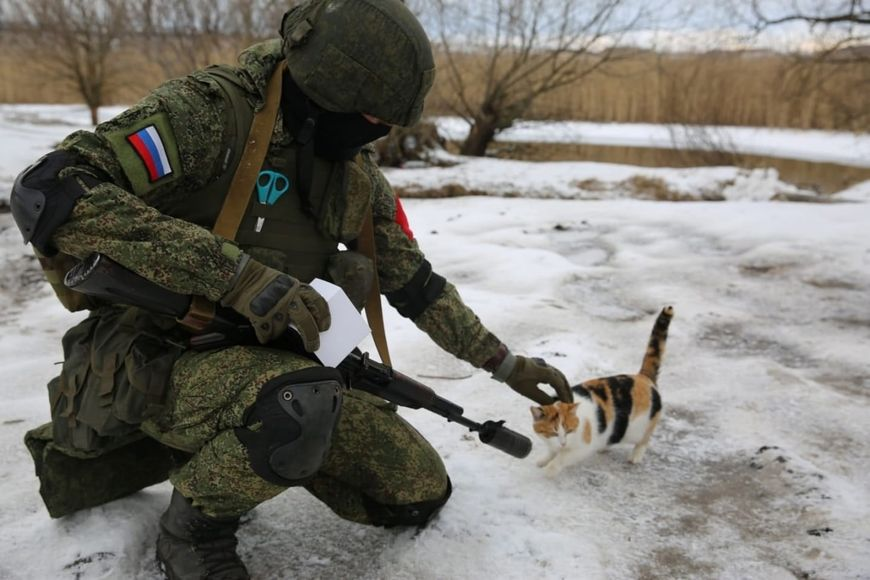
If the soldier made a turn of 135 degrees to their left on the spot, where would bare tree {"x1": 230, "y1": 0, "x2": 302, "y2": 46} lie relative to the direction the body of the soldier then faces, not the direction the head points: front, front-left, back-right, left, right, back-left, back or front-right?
front

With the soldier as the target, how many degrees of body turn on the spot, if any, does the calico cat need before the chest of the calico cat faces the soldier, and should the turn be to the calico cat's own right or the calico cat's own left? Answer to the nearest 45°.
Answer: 0° — it already faces them

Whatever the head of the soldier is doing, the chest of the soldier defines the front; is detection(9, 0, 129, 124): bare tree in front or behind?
behind

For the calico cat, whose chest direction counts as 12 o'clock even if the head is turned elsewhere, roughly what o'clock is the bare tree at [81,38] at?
The bare tree is roughly at 3 o'clock from the calico cat.

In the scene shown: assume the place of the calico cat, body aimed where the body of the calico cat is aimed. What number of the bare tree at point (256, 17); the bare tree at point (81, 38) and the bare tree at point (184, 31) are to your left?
0

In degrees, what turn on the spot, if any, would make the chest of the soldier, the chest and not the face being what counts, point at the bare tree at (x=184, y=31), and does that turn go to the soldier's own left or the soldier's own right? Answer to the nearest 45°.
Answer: approximately 135° to the soldier's own left

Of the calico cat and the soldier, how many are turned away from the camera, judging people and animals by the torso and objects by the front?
0

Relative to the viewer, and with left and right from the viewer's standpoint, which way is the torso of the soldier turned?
facing the viewer and to the right of the viewer

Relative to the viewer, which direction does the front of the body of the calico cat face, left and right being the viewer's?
facing the viewer and to the left of the viewer

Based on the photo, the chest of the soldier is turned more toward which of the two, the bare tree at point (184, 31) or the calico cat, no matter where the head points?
the calico cat

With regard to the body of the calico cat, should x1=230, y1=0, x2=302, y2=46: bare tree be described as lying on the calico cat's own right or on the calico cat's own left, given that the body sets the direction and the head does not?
on the calico cat's own right

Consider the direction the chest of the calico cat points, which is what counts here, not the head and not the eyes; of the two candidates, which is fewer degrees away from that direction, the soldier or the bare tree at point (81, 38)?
the soldier

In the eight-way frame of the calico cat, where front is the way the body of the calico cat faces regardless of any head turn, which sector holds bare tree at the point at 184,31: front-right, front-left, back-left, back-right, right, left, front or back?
right
